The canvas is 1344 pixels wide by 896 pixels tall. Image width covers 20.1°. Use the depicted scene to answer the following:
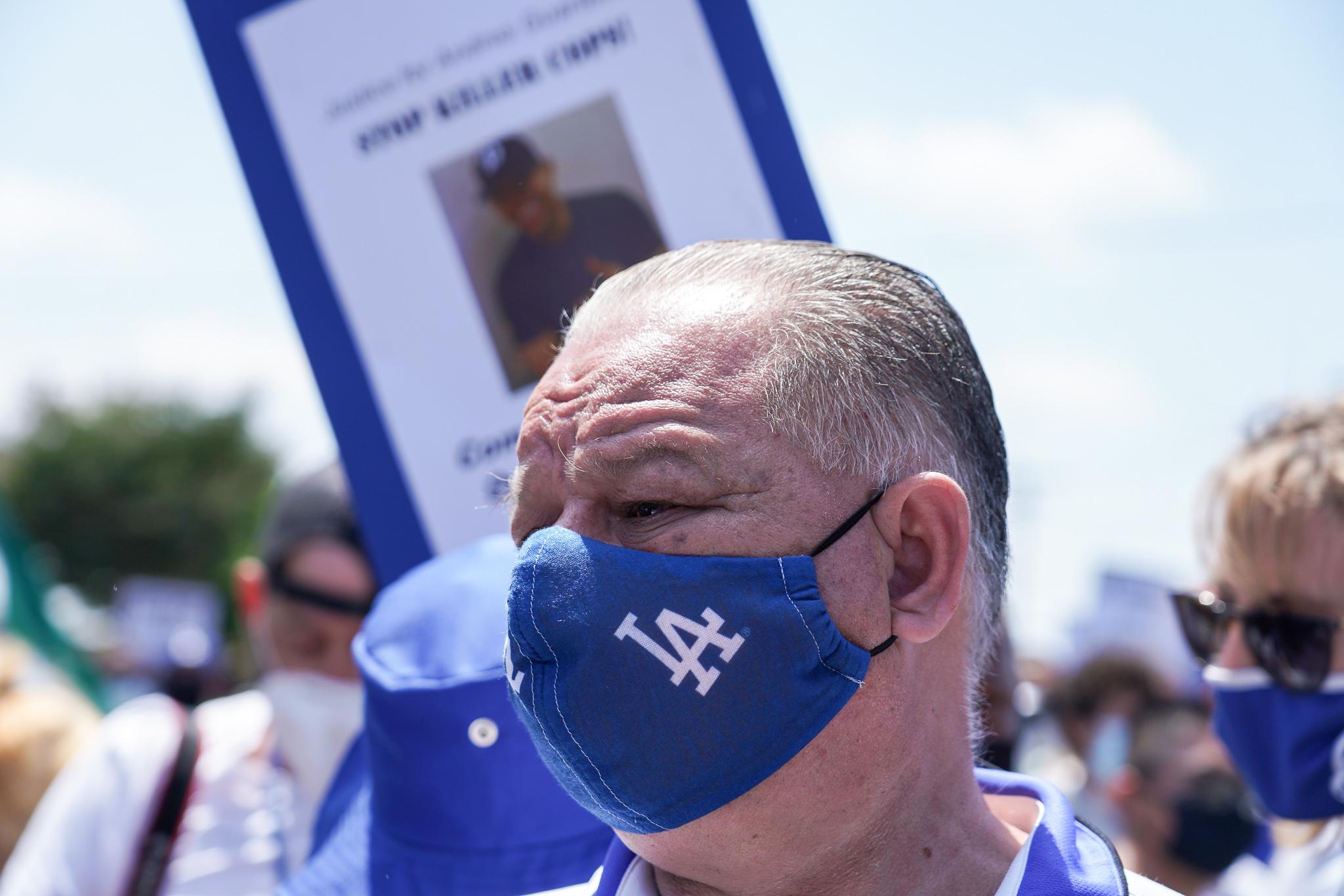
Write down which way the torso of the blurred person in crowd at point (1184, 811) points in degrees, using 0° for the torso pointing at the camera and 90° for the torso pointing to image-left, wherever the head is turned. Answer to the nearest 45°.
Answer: approximately 315°

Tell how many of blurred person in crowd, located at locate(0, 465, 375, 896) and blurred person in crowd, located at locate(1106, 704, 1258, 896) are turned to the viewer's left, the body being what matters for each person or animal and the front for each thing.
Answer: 0

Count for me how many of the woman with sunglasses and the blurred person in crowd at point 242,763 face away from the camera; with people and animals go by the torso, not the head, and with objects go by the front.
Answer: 0

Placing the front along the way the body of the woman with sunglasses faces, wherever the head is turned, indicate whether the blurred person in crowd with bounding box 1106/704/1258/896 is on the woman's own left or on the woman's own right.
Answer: on the woman's own right

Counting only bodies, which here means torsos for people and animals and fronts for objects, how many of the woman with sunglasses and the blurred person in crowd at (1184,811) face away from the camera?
0

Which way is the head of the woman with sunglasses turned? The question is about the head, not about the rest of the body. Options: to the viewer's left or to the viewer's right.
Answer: to the viewer's left

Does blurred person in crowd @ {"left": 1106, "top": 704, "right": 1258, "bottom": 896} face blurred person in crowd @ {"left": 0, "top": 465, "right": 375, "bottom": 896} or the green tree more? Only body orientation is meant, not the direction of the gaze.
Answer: the blurred person in crowd

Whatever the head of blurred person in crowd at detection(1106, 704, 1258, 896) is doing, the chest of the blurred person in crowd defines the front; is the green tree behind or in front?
behind

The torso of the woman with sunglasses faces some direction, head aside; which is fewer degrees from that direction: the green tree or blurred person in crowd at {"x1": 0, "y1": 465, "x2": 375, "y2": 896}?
the blurred person in crowd

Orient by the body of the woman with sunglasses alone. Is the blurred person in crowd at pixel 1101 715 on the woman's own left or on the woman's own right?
on the woman's own right
